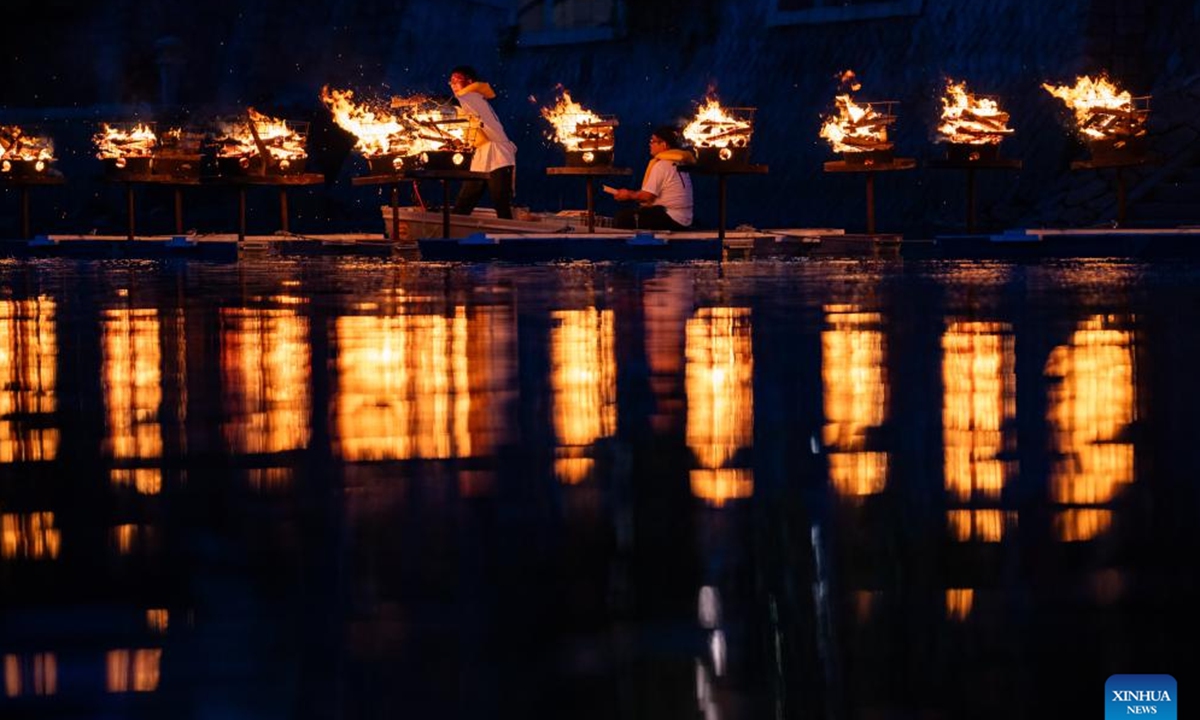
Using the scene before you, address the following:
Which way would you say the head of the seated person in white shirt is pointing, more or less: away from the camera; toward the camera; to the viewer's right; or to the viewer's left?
to the viewer's left

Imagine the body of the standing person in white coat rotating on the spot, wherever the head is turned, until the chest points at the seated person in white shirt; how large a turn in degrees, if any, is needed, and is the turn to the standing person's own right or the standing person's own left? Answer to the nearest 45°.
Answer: approximately 180°

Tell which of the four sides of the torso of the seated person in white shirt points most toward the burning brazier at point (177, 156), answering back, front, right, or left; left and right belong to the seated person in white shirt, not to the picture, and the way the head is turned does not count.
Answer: front

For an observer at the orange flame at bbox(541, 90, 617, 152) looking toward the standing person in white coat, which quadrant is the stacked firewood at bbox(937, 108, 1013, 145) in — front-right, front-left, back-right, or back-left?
back-right

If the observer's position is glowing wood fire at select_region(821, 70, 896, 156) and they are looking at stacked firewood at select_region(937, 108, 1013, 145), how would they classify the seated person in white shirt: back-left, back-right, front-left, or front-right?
back-right

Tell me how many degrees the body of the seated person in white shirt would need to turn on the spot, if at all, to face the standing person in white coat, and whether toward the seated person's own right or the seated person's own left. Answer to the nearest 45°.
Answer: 0° — they already face them

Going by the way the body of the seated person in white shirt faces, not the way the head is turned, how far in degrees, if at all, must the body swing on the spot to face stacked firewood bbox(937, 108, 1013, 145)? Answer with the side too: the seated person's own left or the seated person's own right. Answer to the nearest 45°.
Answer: approximately 180°

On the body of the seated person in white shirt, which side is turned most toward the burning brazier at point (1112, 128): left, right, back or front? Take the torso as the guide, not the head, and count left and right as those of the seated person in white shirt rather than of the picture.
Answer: back

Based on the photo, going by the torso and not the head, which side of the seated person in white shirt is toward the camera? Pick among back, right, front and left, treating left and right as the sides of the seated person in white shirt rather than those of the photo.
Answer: left

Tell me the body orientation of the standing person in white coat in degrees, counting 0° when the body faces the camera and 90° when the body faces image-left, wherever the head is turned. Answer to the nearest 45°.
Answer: approximately 90°
